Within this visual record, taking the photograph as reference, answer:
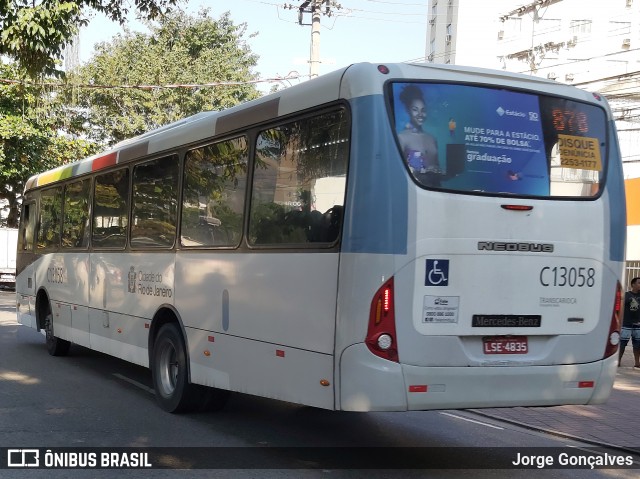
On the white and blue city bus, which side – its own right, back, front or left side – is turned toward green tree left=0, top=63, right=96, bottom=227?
front

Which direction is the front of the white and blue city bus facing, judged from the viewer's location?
facing away from the viewer and to the left of the viewer

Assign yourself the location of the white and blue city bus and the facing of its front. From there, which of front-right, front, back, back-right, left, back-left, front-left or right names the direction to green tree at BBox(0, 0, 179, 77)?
front

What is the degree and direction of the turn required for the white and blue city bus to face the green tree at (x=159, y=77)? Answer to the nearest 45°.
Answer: approximately 45° to its right
